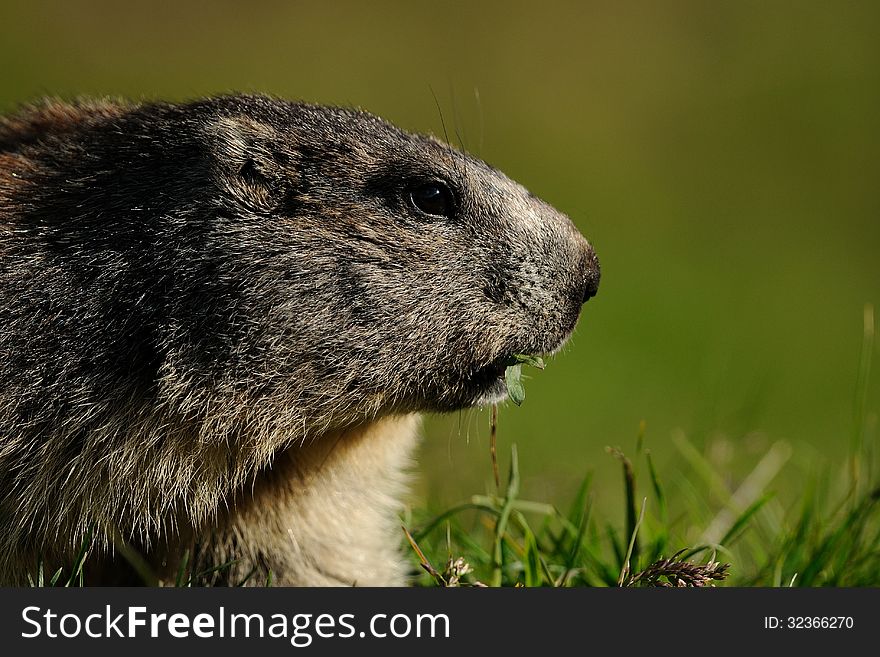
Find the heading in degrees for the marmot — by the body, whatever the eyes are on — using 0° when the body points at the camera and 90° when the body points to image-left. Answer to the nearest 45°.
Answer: approximately 270°
